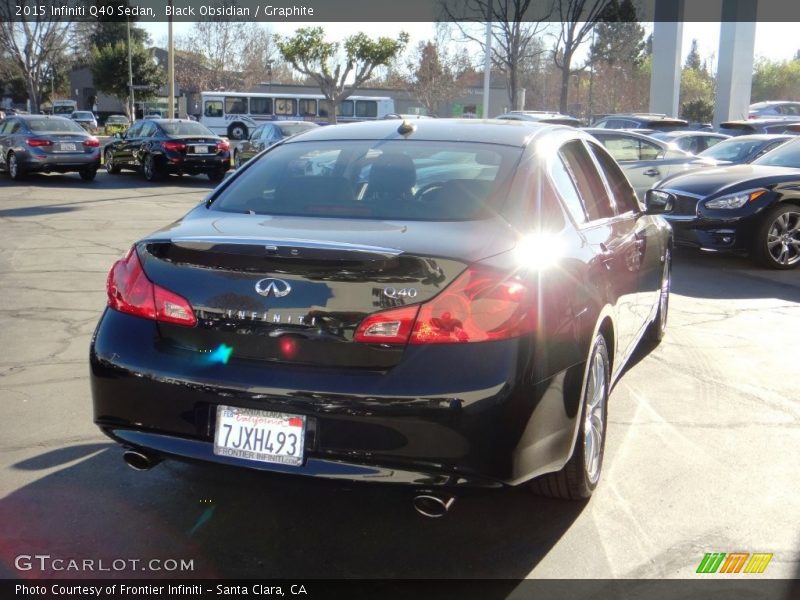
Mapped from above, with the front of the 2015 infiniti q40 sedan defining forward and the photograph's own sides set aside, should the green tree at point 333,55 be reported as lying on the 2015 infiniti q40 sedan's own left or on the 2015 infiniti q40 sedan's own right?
on the 2015 infiniti q40 sedan's own left

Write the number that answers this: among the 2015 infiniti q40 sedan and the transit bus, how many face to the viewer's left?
1

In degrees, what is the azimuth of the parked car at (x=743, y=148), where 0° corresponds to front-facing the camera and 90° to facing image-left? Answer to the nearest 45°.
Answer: approximately 45°

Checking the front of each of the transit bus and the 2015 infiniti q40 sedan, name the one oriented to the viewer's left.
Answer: the transit bus

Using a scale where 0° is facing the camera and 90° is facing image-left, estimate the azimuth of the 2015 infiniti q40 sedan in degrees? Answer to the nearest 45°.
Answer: approximately 225°

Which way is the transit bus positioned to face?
to the viewer's left

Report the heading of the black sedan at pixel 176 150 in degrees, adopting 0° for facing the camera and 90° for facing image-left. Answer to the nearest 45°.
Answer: approximately 135°

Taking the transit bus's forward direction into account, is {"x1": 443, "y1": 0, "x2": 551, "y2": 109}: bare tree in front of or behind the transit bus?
behind
